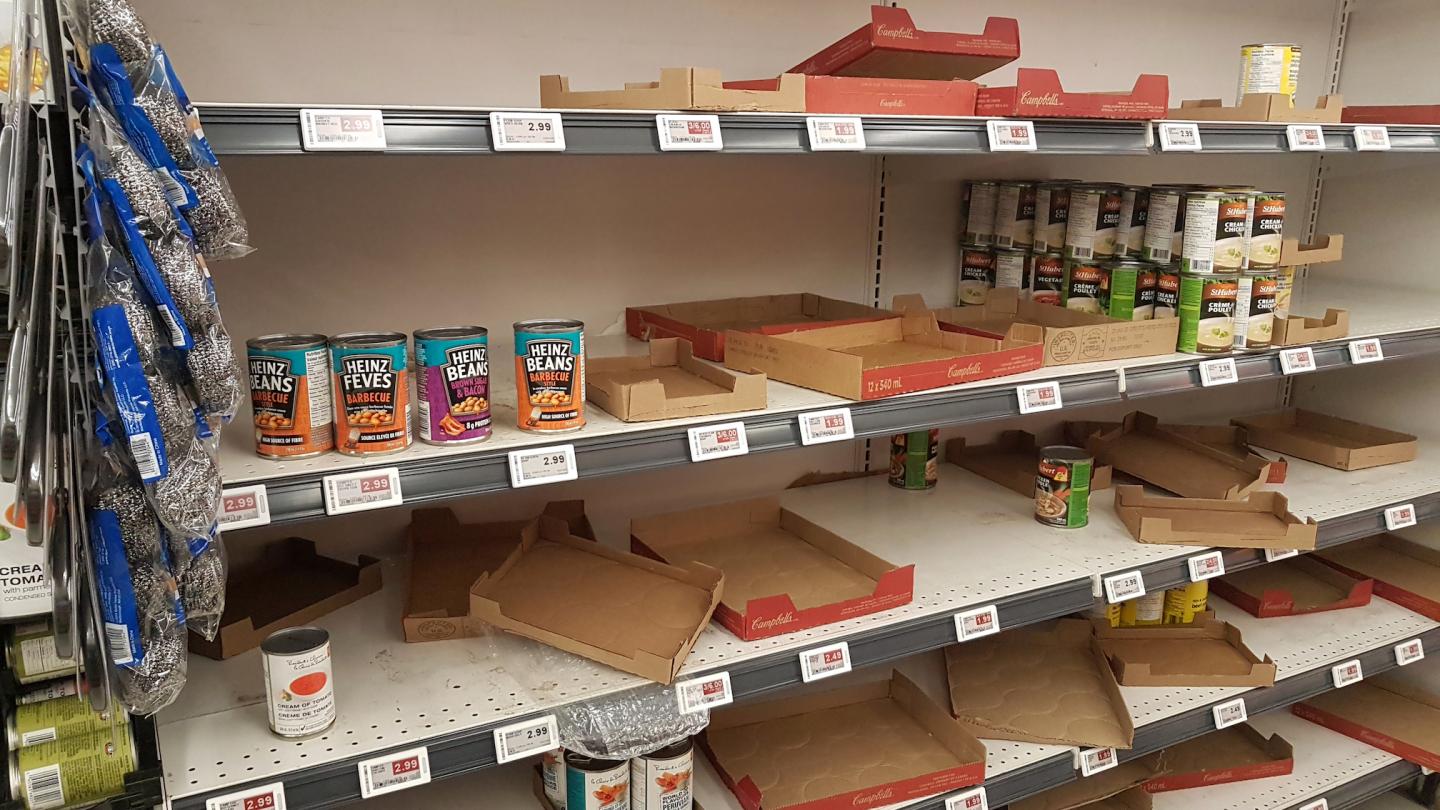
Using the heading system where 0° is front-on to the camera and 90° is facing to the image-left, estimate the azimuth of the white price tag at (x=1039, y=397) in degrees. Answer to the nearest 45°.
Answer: approximately 0°

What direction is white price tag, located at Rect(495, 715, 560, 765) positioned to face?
toward the camera

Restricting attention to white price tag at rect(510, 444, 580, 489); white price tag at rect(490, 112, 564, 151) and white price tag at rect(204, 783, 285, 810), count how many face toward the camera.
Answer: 3

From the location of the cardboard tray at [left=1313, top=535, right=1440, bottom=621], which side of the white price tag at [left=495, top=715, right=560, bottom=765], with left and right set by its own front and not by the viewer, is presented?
left

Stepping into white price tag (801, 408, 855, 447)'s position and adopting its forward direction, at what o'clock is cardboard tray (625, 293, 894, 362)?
The cardboard tray is roughly at 5 o'clock from the white price tag.

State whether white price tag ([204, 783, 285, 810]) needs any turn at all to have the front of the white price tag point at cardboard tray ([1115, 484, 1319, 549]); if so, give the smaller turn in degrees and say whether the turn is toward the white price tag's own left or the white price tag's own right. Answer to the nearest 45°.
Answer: approximately 90° to the white price tag's own left

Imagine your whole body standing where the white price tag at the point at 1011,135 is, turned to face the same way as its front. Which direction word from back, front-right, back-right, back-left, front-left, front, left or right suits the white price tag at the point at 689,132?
right

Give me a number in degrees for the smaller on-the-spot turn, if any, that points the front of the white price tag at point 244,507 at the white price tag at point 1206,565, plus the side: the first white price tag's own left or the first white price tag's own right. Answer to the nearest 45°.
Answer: approximately 90° to the first white price tag's own left

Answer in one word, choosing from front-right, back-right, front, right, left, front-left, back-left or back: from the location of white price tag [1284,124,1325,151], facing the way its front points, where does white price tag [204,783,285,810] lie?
right

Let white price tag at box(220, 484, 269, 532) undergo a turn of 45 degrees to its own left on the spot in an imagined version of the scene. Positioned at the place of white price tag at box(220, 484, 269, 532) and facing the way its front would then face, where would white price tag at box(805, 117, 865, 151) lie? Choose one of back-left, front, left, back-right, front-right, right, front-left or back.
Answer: front-left

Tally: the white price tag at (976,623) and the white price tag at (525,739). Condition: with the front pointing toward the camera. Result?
2

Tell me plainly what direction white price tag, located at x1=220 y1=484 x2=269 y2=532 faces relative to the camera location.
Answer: facing the viewer
